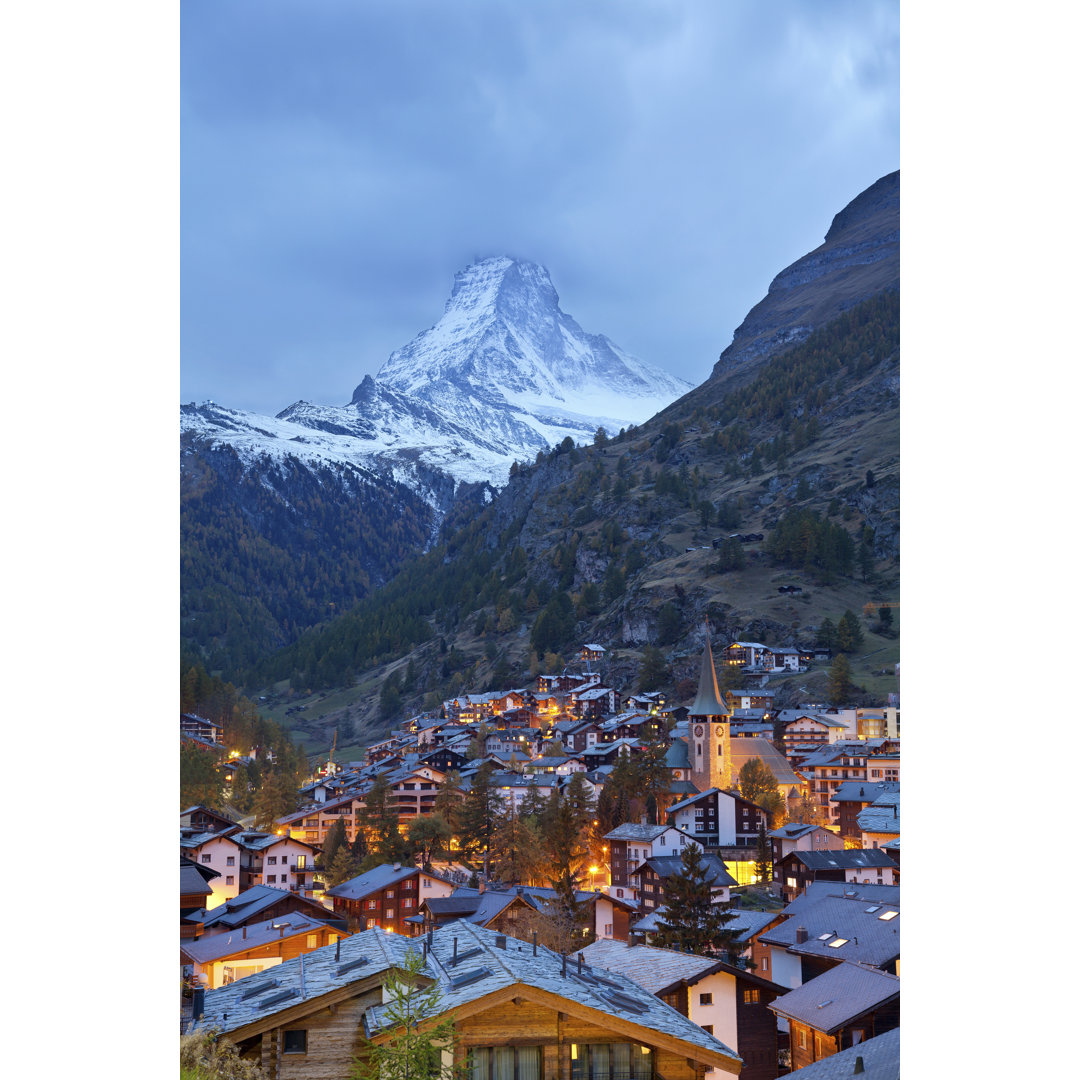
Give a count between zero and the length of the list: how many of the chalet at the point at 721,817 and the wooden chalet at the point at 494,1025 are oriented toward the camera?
2

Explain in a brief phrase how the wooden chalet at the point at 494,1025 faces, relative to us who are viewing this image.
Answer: facing the viewer

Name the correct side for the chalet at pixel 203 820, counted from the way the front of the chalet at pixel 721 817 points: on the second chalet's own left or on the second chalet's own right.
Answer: on the second chalet's own right

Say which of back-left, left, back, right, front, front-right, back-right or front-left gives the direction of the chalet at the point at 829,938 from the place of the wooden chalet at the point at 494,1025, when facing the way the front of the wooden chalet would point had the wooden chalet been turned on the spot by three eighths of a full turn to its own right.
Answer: right

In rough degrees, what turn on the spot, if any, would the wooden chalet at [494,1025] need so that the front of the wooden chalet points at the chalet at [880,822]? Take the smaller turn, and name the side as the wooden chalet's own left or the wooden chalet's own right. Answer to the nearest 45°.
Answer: approximately 135° to the wooden chalet's own left

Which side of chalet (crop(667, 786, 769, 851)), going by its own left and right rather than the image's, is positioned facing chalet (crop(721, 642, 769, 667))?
back

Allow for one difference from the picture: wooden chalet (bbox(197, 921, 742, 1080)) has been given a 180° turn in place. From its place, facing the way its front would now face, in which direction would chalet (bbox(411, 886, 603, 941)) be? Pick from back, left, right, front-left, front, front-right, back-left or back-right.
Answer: front

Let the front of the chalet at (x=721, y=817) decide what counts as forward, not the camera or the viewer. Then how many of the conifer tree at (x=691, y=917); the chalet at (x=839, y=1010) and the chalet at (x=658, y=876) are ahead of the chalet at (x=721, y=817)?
3

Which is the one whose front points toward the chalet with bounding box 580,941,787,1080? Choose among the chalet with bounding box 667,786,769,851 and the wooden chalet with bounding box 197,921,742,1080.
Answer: the chalet with bounding box 667,786,769,851

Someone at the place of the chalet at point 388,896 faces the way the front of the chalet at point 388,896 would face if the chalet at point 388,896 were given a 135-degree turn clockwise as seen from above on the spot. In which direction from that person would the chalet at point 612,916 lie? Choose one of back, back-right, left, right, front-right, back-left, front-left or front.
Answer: back

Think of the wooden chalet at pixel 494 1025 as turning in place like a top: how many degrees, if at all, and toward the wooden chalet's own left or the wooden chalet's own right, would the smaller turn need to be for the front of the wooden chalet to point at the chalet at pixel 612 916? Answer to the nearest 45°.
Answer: approximately 180°

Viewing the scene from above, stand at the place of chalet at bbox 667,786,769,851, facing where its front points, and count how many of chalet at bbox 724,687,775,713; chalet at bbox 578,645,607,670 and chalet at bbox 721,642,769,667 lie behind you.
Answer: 3

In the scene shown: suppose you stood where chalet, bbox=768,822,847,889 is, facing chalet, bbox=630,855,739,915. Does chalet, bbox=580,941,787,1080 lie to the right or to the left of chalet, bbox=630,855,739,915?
left
